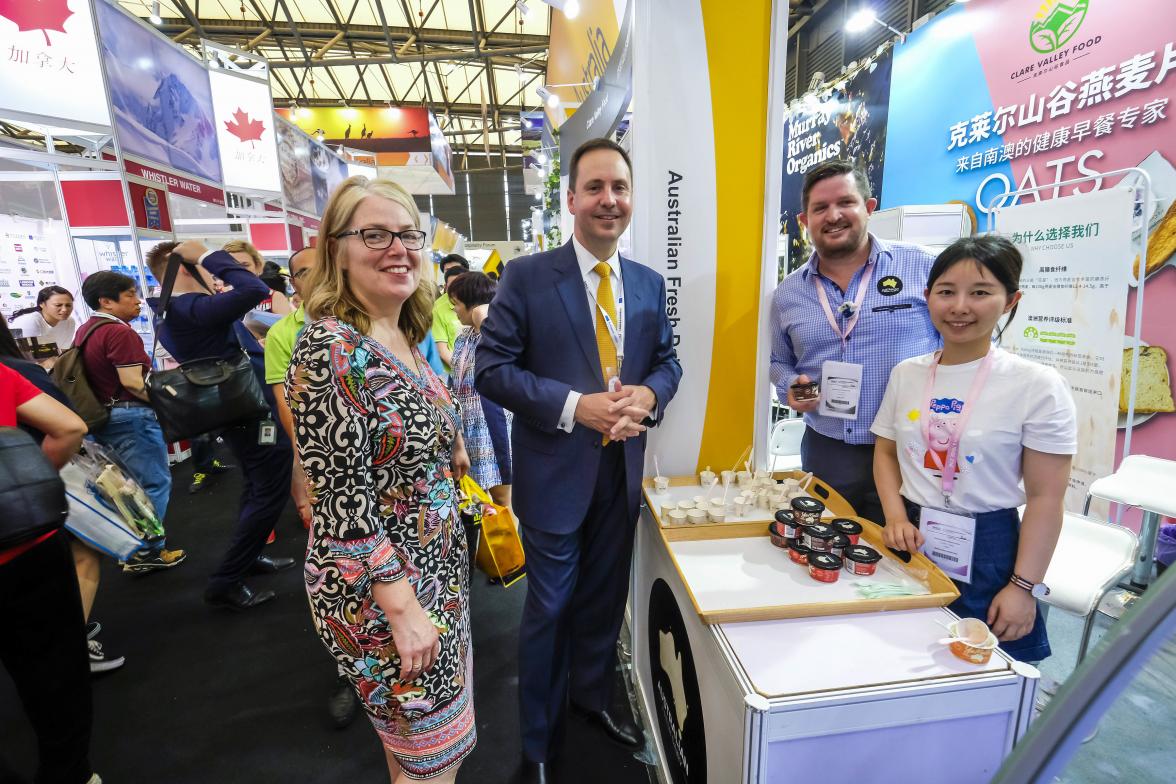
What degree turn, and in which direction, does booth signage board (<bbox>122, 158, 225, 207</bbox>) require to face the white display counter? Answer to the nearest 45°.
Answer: approximately 45° to its right

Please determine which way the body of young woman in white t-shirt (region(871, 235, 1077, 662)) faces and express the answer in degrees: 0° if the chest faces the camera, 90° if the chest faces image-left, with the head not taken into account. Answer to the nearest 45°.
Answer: approximately 45°

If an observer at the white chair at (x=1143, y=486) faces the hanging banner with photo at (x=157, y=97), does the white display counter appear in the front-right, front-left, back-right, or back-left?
front-left

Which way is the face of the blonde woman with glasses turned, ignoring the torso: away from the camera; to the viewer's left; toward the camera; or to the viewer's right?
toward the camera

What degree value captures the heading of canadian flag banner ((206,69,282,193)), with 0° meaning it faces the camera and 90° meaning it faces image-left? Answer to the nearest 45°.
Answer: approximately 0°

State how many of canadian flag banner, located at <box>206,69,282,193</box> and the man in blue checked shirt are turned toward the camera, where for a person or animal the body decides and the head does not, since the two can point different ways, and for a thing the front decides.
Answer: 2

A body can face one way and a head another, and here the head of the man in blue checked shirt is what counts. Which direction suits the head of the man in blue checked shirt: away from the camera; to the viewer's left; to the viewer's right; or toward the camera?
toward the camera

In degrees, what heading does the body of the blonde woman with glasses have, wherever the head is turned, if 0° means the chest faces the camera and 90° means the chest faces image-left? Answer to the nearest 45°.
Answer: approximately 315°

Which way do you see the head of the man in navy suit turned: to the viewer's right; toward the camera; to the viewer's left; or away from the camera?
toward the camera

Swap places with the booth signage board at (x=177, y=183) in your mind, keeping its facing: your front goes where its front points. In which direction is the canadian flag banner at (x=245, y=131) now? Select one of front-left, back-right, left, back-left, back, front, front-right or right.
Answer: left

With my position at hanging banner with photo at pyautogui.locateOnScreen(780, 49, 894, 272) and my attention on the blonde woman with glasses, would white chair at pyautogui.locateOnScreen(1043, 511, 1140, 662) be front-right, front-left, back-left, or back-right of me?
front-left

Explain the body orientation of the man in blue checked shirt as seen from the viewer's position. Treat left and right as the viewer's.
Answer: facing the viewer

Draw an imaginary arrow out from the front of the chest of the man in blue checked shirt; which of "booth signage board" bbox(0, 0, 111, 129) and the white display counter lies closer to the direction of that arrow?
the white display counter

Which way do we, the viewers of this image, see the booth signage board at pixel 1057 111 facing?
facing the viewer and to the left of the viewer
